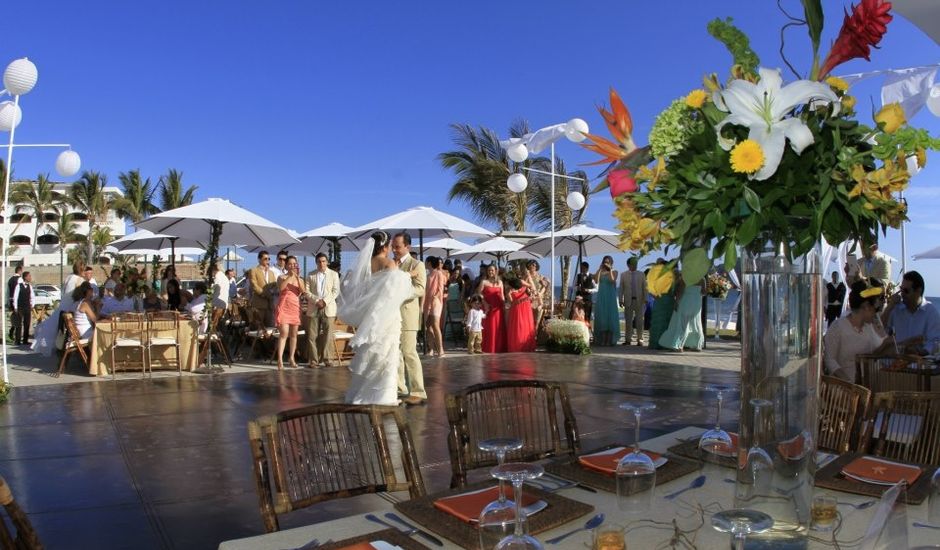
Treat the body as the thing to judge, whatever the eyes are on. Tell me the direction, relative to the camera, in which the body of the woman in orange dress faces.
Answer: toward the camera

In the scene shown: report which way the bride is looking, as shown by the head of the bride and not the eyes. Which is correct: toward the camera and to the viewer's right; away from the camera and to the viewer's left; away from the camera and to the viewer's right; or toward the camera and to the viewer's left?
away from the camera and to the viewer's right

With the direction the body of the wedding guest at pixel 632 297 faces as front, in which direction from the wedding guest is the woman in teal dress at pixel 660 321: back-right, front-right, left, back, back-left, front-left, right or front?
front-left

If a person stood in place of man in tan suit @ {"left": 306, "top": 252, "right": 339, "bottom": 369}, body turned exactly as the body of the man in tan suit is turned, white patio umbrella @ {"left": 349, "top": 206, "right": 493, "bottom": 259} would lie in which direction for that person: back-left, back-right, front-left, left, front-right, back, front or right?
back-left

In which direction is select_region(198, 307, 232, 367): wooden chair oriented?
to the viewer's left

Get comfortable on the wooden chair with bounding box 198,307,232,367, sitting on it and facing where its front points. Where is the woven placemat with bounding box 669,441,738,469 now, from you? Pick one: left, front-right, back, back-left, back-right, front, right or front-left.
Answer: left

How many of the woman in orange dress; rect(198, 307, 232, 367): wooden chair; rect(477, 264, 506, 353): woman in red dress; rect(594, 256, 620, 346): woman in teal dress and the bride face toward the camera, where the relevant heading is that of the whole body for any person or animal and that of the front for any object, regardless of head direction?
3

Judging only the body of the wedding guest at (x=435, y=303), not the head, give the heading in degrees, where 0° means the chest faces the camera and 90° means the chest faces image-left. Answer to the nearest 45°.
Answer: approximately 45°

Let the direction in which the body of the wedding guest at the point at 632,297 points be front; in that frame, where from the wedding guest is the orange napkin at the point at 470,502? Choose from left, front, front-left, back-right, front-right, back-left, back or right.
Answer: front

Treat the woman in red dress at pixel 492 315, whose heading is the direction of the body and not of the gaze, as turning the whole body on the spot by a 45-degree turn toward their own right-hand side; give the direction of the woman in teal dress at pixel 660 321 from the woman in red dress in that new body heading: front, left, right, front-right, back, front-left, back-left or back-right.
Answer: back-left

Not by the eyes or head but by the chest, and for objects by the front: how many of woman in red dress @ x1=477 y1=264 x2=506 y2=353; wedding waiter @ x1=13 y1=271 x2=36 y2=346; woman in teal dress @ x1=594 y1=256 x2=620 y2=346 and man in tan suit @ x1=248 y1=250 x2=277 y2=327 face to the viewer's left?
0

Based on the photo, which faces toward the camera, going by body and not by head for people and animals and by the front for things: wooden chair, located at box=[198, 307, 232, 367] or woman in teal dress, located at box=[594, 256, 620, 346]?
the woman in teal dress

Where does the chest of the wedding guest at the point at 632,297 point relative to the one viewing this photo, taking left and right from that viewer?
facing the viewer

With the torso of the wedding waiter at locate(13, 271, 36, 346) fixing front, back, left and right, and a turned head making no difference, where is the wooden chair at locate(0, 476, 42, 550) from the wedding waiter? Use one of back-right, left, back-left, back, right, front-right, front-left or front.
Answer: front-right

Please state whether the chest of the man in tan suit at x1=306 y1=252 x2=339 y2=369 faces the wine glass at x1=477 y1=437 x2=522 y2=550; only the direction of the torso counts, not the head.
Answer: yes
